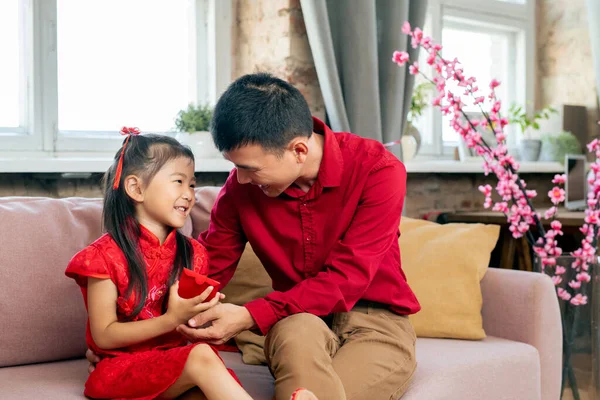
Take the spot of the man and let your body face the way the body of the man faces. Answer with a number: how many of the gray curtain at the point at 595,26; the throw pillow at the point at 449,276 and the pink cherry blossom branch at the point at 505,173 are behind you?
3

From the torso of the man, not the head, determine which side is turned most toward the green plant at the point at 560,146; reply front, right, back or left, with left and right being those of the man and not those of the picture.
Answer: back

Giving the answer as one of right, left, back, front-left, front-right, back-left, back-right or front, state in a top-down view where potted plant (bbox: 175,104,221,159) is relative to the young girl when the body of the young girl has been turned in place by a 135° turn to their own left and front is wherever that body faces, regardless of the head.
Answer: front

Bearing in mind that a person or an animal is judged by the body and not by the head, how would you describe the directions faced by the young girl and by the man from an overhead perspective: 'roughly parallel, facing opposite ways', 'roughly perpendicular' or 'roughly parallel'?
roughly perpendicular

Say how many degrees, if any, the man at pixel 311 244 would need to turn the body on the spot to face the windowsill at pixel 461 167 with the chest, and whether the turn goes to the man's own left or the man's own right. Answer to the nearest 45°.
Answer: approximately 135° to the man's own right

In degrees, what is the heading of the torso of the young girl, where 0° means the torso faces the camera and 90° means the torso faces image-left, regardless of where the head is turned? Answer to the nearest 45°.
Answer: approximately 315°

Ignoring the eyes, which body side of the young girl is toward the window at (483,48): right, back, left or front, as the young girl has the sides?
left

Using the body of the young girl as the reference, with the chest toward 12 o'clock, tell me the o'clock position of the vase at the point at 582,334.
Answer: The vase is roughly at 10 o'clock from the young girl.
